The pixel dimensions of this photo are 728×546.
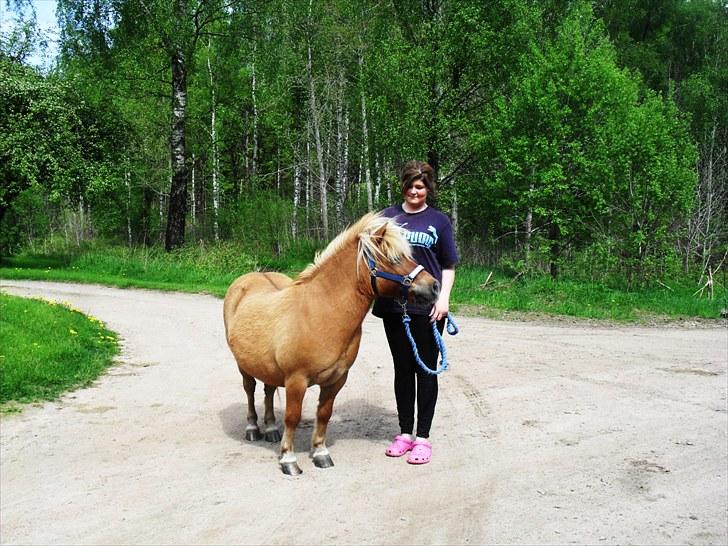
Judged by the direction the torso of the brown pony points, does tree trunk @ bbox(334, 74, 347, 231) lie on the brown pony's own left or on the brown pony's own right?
on the brown pony's own left

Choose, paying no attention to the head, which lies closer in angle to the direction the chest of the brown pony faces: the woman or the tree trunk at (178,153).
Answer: the woman

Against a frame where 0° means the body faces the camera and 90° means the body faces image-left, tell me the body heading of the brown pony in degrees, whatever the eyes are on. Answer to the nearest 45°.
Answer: approximately 315°

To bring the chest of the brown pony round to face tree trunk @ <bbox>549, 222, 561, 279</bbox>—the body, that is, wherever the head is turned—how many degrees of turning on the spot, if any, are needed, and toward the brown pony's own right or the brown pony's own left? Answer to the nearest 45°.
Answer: approximately 90° to the brown pony's own left

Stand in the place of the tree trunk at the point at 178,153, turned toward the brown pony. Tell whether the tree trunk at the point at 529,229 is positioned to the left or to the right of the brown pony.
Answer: left

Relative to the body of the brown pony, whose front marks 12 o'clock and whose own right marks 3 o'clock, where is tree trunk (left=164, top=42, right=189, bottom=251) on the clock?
The tree trunk is roughly at 7 o'clock from the brown pony.

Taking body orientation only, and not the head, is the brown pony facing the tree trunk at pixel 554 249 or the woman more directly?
the woman

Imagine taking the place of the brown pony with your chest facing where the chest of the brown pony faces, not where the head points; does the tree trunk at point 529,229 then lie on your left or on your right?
on your left

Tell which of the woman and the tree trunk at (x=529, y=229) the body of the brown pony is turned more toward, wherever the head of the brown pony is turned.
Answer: the woman

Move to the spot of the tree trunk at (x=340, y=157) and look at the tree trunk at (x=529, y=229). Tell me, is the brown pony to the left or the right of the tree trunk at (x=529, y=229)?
right

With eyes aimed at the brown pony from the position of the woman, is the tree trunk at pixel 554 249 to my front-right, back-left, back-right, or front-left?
back-right
